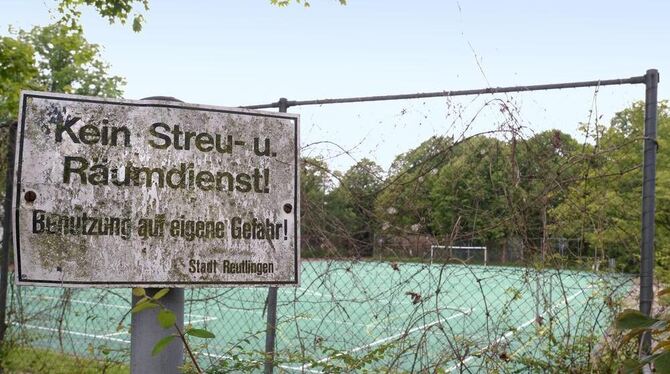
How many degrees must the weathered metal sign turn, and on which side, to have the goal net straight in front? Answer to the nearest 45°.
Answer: approximately 135° to its left

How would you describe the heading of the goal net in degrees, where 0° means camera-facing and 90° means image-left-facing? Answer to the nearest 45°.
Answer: approximately 0°

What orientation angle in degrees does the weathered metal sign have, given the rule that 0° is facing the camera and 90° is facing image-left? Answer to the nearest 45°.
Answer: approximately 0°

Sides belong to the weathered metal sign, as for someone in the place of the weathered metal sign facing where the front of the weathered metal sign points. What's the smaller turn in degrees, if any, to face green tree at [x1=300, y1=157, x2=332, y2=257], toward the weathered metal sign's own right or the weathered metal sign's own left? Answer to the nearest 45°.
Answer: approximately 135° to the weathered metal sign's own left

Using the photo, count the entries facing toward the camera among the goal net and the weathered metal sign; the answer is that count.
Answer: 2

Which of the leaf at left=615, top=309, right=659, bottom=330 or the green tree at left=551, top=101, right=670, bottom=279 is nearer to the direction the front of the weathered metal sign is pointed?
the leaf

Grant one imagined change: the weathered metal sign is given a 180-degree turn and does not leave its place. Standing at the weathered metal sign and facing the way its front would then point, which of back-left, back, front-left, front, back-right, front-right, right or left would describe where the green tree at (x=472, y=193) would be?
front-right

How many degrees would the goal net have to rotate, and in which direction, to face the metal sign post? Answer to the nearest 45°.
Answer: approximately 45° to its right

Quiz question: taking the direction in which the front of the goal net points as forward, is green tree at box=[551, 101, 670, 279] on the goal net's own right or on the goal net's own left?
on the goal net's own left

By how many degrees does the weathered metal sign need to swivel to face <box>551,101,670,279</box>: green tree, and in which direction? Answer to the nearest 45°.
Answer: approximately 135° to its left
